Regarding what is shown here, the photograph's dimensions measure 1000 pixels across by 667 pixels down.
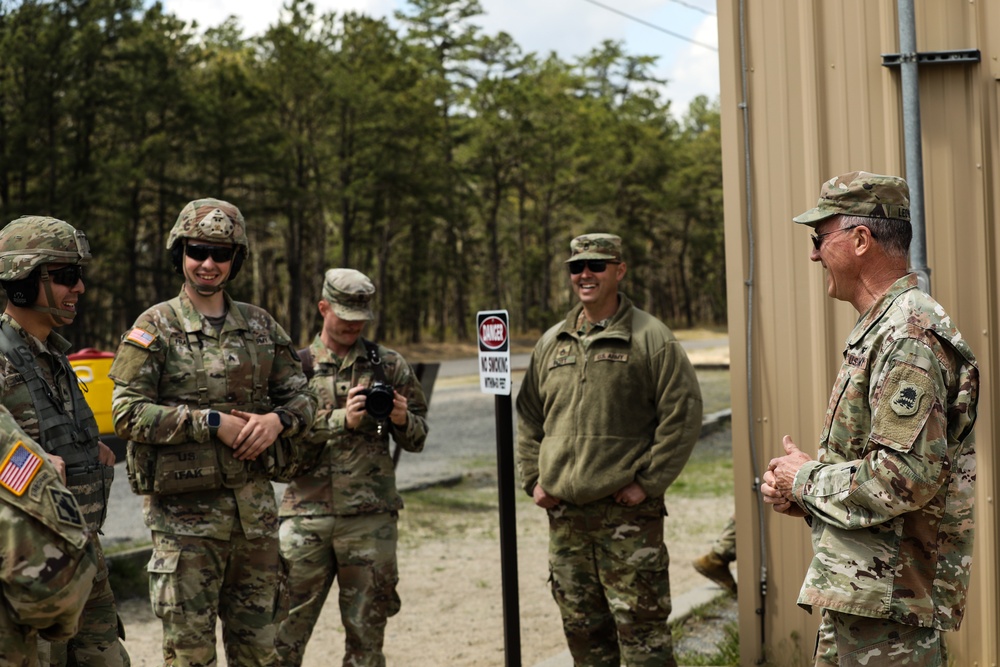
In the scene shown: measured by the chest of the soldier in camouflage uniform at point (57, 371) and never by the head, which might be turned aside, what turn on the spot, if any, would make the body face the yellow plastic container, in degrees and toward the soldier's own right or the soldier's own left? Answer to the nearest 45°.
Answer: approximately 135° to the soldier's own left

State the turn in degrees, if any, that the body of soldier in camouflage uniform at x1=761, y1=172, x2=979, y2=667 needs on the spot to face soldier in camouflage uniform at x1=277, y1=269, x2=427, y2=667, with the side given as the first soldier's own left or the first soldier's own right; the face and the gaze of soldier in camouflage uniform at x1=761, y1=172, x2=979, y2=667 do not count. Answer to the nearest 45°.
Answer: approximately 45° to the first soldier's own right

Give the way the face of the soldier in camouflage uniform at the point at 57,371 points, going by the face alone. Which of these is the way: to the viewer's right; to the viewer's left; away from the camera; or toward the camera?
to the viewer's right

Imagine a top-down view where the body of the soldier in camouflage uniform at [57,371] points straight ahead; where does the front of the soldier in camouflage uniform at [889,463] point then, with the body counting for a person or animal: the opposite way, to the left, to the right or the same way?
the opposite way

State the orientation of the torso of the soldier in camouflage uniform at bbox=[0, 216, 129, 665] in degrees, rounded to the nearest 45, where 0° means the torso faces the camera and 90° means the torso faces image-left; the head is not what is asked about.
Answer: approximately 315°

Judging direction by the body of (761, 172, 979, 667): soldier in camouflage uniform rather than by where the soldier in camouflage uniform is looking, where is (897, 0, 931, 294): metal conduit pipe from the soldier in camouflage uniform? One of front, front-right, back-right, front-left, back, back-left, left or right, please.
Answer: right

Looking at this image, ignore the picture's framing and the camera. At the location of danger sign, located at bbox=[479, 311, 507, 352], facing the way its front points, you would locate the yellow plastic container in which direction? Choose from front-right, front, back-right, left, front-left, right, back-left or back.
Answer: back-right

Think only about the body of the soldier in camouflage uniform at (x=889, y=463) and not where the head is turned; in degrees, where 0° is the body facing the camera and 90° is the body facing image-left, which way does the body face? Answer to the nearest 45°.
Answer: approximately 90°

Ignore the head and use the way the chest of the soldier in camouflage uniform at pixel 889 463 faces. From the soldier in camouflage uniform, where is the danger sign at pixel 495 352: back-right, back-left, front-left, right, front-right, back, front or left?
front-right

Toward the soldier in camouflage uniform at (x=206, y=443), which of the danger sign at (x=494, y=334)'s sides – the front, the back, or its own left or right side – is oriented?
right
